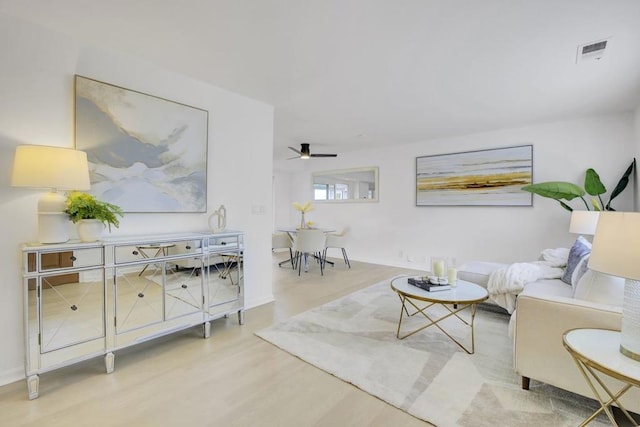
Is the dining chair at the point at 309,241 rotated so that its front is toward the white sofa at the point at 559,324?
no

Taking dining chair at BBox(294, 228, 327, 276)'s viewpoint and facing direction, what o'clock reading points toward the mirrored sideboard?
The mirrored sideboard is roughly at 7 o'clock from the dining chair.

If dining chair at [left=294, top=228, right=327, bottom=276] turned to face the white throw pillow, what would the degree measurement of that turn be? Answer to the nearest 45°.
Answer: approximately 135° to its right

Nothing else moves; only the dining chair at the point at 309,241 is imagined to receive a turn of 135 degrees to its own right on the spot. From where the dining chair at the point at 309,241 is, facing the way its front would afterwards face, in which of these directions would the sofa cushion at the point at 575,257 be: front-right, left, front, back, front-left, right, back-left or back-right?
front

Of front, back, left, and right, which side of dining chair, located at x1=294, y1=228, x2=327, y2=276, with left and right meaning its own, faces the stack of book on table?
back

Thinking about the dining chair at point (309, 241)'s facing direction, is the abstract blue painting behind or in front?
behind

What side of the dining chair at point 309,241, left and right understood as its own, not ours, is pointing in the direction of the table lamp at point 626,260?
back

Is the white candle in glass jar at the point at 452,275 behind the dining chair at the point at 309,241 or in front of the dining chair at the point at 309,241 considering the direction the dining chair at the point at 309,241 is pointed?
behind

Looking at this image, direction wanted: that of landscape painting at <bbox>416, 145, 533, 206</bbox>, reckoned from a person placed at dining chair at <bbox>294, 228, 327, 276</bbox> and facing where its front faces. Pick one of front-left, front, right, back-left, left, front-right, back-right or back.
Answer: right

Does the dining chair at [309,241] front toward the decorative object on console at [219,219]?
no

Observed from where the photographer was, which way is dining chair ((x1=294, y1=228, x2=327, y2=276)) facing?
facing away from the viewer

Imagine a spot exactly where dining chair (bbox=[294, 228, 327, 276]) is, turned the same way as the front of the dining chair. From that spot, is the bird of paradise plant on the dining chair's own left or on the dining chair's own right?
on the dining chair's own right

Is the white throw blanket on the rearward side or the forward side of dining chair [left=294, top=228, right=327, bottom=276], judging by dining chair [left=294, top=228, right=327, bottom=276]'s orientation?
on the rearward side

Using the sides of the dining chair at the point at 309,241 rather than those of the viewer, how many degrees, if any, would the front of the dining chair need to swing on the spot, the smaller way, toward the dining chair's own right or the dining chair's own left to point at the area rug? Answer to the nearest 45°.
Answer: approximately 180°

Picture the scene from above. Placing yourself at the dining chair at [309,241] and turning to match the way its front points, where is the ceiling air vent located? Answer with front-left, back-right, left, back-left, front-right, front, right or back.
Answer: back-right

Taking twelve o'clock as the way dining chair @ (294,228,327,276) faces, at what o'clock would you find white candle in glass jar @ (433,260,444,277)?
The white candle in glass jar is roughly at 5 o'clock from the dining chair.
